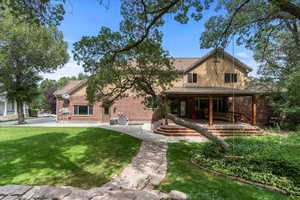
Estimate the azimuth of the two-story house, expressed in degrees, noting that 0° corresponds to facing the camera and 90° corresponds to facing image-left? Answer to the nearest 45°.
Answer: approximately 0°

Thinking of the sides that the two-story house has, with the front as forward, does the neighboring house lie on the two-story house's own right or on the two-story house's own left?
on the two-story house's own right

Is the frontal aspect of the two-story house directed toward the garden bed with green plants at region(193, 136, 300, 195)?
yes

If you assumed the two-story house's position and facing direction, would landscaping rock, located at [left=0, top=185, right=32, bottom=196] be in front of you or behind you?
in front

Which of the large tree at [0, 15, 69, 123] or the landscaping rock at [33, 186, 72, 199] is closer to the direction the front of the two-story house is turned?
the landscaping rock

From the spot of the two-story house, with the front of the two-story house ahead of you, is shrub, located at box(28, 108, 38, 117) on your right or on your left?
on your right

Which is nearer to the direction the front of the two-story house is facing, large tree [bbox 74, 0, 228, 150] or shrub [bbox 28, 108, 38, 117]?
the large tree

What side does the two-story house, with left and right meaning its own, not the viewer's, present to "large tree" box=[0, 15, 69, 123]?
right
